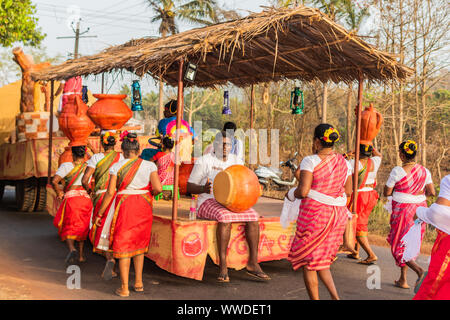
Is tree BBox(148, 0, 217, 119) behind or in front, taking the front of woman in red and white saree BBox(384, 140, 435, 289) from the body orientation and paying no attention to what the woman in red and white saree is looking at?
in front

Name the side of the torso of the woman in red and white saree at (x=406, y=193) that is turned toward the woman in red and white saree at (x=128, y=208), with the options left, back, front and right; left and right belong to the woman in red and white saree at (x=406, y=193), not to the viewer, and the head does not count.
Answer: left

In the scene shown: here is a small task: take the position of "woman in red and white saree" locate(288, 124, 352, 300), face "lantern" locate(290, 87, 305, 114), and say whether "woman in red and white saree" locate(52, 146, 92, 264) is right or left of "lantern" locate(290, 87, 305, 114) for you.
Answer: left

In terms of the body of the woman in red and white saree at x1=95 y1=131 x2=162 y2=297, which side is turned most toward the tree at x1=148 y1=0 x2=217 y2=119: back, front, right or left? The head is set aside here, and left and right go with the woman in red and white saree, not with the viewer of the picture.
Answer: front

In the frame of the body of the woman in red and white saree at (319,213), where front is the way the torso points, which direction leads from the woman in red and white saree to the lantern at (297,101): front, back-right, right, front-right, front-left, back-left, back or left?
front-right

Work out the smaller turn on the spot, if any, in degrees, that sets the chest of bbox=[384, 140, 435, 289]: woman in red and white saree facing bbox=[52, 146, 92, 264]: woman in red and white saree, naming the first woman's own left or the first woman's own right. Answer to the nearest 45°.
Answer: approximately 45° to the first woman's own left

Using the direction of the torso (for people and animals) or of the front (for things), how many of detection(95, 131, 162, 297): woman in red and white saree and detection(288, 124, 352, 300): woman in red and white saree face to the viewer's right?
0

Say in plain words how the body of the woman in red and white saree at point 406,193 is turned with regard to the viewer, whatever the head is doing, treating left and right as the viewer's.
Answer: facing away from the viewer and to the left of the viewer

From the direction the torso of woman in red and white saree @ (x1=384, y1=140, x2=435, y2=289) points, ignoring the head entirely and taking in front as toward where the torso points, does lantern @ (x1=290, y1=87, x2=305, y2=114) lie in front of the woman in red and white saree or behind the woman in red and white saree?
in front

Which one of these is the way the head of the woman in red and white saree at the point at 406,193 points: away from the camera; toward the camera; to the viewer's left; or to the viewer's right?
away from the camera

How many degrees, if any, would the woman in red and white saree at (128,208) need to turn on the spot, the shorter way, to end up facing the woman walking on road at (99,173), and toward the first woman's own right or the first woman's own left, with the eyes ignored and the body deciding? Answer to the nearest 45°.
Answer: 0° — they already face them

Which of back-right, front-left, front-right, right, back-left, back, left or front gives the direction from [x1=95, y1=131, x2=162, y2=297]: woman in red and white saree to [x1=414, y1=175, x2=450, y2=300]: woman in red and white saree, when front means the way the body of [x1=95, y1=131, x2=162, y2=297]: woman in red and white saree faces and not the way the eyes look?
back-right

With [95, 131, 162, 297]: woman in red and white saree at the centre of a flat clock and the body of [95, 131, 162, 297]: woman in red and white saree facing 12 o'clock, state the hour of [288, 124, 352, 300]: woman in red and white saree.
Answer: [288, 124, 352, 300]: woman in red and white saree is roughly at 4 o'clock from [95, 131, 162, 297]: woman in red and white saree.

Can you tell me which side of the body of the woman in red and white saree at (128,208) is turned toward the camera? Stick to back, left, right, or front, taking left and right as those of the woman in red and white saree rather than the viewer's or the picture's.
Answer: back

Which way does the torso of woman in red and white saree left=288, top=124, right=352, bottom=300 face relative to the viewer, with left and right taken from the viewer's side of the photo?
facing away from the viewer and to the left of the viewer
